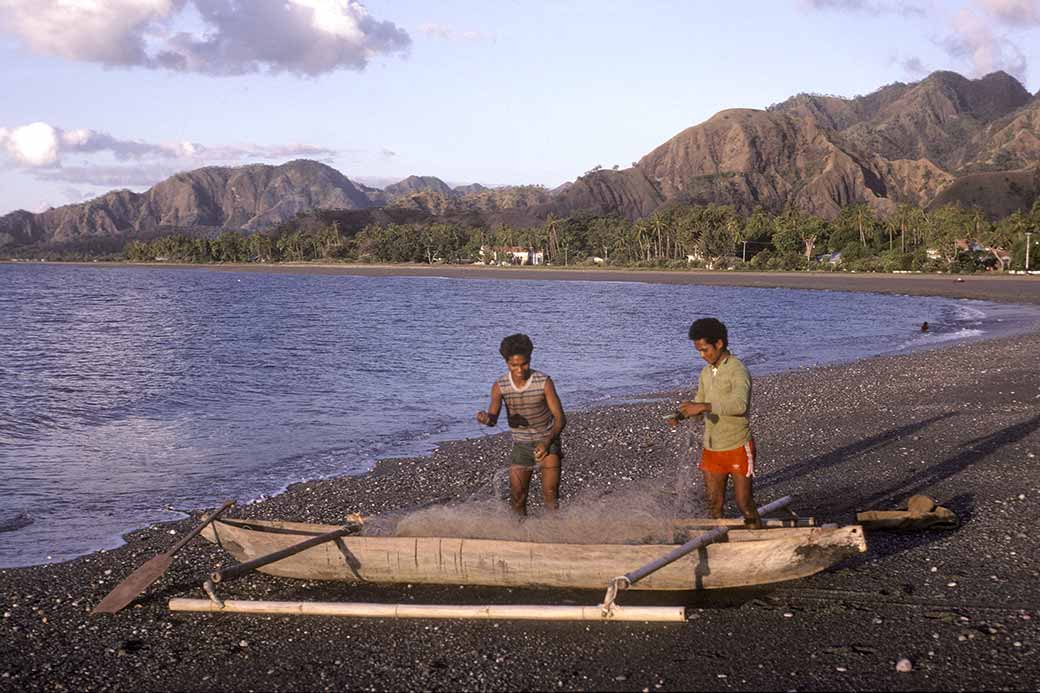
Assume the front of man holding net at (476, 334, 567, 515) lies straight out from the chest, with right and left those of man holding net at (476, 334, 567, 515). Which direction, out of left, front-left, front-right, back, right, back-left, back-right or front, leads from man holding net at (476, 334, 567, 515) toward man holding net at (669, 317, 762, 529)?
left

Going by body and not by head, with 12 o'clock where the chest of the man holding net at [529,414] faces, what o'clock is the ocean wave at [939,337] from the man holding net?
The ocean wave is roughly at 7 o'clock from the man holding net.

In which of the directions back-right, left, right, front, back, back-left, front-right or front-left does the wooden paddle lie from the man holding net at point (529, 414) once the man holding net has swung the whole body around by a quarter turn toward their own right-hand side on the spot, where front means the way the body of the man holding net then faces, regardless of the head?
front

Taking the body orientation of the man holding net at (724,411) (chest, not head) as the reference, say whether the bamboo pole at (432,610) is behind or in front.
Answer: in front

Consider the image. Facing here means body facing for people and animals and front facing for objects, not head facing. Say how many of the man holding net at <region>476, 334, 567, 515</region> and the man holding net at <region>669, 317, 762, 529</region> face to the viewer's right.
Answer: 0

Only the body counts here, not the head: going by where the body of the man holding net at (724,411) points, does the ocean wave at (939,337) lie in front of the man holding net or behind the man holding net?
behind

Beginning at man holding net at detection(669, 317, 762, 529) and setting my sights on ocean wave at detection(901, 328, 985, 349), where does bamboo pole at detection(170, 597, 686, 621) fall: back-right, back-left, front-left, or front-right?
back-left

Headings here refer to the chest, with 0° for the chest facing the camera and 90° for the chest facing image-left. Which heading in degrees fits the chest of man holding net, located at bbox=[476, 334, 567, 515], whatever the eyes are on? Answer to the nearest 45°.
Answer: approximately 0°

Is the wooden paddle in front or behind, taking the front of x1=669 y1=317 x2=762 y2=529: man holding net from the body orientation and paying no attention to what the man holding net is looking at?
in front

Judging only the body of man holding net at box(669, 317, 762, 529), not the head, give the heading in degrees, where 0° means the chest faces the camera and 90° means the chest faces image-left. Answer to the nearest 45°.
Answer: approximately 45°
